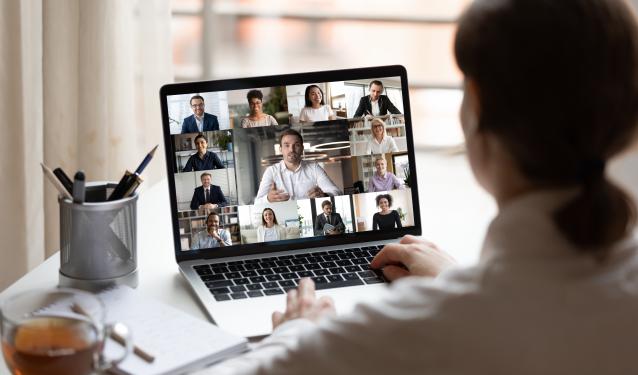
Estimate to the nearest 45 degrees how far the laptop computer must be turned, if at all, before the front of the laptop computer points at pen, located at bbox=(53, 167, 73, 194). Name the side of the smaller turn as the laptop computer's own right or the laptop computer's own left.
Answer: approximately 135° to the laptop computer's own right

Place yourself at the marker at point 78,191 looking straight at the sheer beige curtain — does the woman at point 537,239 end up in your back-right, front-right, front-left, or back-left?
back-right

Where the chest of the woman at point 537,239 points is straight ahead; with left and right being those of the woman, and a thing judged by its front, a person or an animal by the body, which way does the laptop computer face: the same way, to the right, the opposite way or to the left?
the opposite way

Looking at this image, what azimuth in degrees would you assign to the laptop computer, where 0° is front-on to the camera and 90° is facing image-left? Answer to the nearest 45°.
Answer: approximately 315°

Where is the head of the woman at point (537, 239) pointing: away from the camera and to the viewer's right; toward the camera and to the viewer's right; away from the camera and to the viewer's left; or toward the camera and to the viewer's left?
away from the camera and to the viewer's left

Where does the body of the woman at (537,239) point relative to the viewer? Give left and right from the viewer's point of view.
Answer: facing away from the viewer and to the left of the viewer
